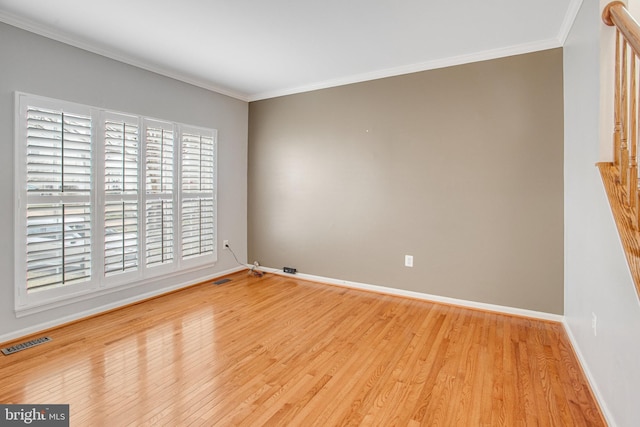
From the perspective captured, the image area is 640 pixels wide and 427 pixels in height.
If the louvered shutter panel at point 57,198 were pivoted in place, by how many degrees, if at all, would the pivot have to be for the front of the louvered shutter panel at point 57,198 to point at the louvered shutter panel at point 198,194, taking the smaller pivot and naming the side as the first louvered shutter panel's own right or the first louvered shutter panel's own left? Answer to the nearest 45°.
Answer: approximately 45° to the first louvered shutter panel's own left

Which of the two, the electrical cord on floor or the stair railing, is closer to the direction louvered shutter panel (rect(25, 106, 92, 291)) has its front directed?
the stair railing

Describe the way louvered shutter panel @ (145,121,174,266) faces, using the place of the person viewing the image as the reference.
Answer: facing the viewer and to the right of the viewer

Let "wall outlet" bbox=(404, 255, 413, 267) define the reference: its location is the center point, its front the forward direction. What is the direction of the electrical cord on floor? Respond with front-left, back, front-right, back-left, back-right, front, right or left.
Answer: right

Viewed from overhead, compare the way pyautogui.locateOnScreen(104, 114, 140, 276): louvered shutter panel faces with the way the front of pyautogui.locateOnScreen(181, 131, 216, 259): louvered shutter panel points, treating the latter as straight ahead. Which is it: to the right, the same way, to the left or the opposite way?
the same way

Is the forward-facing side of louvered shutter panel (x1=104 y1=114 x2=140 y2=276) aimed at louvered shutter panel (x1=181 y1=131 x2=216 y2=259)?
no

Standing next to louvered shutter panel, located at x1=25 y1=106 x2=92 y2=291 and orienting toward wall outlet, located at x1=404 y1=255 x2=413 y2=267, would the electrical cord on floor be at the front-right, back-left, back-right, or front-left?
front-left

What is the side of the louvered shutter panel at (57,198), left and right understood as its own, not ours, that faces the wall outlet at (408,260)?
front

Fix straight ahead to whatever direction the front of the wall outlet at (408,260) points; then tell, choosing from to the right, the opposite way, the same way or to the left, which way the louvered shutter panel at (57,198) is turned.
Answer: to the left

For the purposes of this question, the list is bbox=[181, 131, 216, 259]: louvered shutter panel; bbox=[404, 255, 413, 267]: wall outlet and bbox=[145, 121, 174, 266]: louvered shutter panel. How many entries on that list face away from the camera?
0

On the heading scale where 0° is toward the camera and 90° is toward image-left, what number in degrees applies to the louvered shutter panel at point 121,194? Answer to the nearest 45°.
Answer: approximately 315°

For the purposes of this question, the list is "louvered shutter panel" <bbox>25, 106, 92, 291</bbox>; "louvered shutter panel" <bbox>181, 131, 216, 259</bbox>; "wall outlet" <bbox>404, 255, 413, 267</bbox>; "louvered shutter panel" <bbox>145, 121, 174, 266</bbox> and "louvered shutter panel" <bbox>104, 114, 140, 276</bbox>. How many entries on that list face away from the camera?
0

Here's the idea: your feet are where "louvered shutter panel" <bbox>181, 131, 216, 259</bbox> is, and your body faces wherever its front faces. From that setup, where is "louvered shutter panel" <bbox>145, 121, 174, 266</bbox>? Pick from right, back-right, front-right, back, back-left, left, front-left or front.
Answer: right

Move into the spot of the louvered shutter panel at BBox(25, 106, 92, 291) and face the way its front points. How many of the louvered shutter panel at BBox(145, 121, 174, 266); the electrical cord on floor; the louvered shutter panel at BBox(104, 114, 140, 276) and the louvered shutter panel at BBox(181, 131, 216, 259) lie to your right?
0

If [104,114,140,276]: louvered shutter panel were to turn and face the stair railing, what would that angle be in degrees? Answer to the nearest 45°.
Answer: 0° — it already faces it

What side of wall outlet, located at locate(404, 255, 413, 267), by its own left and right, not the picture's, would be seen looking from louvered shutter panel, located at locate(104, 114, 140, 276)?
right

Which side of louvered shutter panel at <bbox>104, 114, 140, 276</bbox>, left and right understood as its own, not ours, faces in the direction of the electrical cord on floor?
left

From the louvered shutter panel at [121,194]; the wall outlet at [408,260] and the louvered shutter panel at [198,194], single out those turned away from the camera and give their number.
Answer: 0

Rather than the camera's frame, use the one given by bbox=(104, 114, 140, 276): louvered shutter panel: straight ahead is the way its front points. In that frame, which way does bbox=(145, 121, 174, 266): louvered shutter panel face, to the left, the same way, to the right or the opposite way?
the same way

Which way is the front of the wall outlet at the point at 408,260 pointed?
toward the camera

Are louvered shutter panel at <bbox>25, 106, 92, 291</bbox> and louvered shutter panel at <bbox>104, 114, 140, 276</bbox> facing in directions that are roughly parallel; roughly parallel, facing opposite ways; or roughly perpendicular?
roughly parallel
